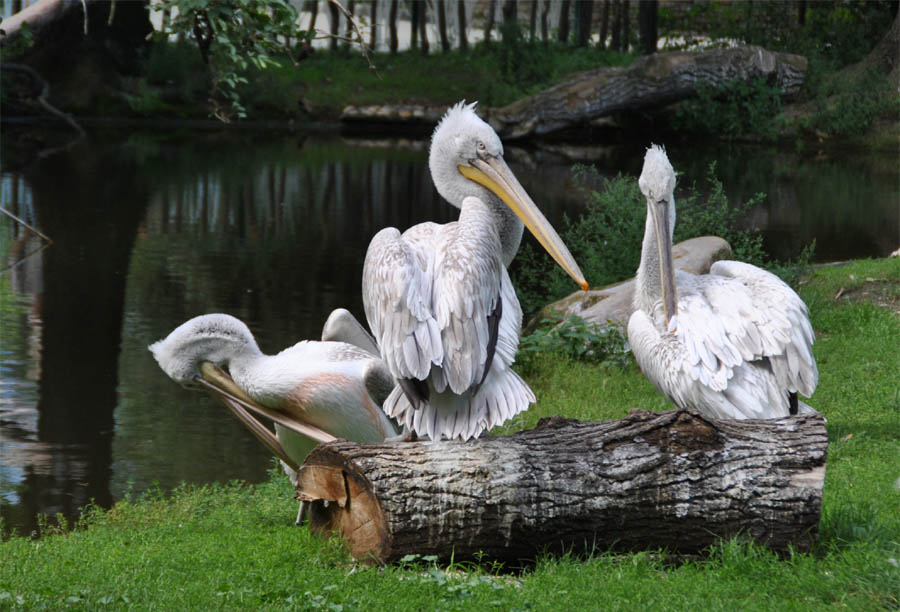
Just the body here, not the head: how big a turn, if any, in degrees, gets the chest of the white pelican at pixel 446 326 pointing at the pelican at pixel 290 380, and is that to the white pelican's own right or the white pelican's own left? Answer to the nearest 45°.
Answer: approximately 90° to the white pelican's own left

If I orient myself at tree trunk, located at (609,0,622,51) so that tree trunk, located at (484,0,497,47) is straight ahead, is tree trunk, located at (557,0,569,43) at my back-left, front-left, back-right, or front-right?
front-right

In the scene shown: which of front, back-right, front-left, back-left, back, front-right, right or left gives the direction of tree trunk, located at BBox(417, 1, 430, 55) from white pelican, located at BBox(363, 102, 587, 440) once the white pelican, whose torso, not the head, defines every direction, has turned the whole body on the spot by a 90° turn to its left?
front-right

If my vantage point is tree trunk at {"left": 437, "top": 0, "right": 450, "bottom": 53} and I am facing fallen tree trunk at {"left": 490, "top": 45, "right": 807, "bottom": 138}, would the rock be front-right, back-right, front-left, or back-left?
front-right

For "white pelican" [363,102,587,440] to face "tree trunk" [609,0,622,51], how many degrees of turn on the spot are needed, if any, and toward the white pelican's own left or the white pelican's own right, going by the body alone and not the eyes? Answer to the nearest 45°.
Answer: approximately 45° to the white pelican's own left

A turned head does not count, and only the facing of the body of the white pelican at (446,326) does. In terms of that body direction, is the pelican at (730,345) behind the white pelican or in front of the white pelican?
in front

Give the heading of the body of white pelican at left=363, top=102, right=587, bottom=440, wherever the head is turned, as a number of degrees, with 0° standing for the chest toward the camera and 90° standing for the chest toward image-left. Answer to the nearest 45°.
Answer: approximately 225°

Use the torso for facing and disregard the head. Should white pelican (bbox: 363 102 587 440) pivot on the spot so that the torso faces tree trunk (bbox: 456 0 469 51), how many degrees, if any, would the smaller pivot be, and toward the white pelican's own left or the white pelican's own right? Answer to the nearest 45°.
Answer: approximately 45° to the white pelican's own left

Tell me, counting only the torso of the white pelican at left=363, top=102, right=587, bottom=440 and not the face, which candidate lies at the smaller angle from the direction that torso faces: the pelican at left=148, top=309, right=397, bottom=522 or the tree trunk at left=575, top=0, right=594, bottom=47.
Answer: the tree trunk

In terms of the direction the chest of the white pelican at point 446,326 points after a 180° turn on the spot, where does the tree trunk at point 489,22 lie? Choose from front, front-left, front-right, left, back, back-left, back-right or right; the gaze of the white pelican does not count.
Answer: back-right

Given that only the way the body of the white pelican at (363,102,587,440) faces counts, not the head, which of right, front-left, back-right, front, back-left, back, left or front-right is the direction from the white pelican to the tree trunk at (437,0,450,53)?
front-left

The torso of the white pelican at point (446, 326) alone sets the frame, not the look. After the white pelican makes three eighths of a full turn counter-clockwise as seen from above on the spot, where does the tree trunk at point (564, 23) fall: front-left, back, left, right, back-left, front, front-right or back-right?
right

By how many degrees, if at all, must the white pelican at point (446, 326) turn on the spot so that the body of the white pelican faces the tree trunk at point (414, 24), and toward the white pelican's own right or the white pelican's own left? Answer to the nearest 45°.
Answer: approximately 45° to the white pelican's own left

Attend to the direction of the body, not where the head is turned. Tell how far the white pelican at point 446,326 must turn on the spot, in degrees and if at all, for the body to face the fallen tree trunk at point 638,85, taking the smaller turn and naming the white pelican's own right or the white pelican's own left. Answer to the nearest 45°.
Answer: approximately 45° to the white pelican's own left

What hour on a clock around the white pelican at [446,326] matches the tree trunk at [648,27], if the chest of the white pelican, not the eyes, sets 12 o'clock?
The tree trunk is roughly at 11 o'clock from the white pelican.
